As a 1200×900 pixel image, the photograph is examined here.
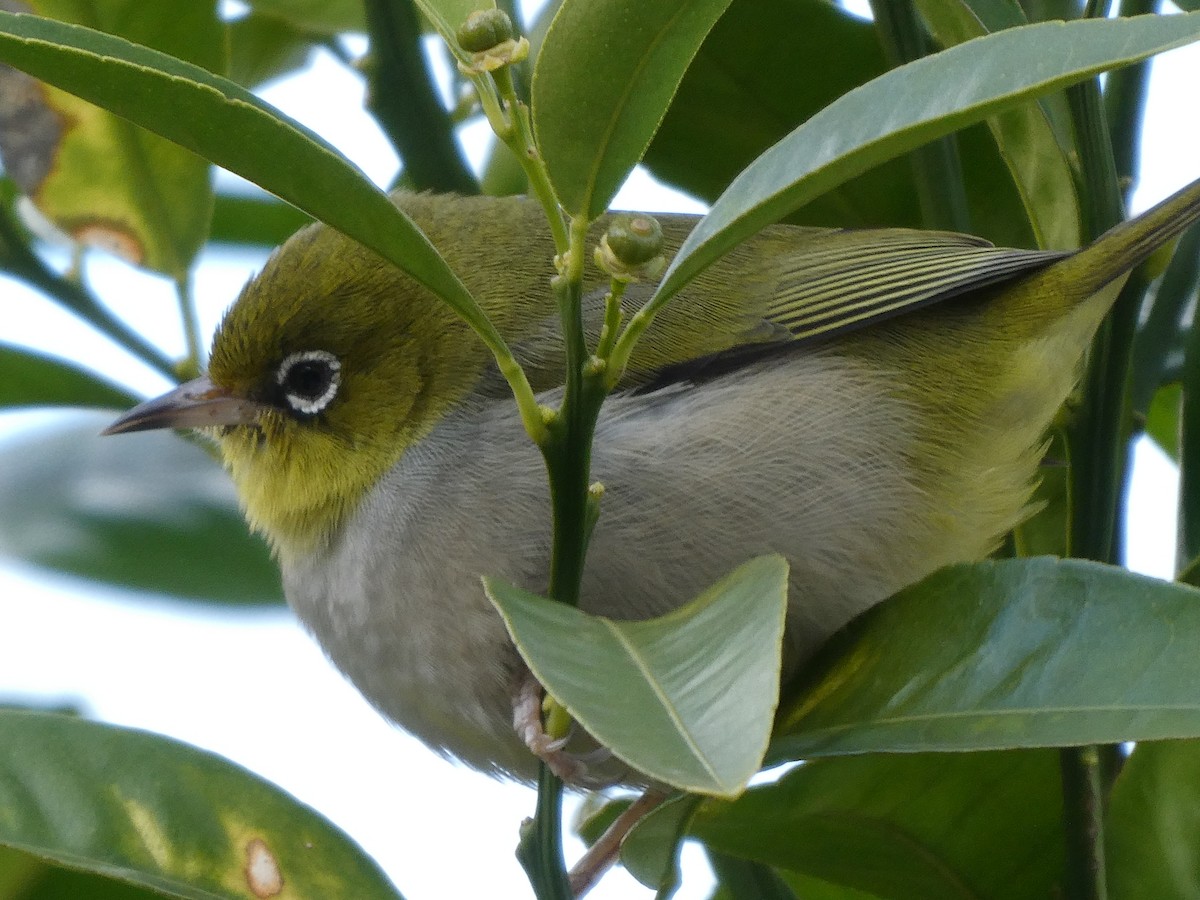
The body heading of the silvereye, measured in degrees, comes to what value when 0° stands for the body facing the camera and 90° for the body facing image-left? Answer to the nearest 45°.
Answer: approximately 90°

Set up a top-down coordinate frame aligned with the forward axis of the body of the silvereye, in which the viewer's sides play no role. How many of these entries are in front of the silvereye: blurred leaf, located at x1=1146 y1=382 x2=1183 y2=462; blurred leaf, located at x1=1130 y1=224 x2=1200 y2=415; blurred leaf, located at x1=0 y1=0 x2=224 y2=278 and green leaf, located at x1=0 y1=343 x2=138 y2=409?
2

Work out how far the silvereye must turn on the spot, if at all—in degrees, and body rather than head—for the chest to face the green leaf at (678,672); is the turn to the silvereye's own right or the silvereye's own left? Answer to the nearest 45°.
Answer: approximately 90° to the silvereye's own left

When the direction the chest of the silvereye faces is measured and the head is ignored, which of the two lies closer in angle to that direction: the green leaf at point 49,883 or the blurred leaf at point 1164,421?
the green leaf

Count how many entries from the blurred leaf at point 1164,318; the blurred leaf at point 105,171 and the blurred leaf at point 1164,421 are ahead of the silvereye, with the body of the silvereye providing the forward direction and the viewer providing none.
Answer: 1

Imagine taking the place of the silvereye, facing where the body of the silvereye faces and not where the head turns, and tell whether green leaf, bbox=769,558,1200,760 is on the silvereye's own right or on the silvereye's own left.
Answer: on the silvereye's own left

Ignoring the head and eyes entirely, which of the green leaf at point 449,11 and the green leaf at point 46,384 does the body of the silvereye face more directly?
the green leaf at point 46,384

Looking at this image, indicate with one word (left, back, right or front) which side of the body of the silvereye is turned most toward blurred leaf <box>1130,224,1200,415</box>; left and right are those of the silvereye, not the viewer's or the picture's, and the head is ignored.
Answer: back
